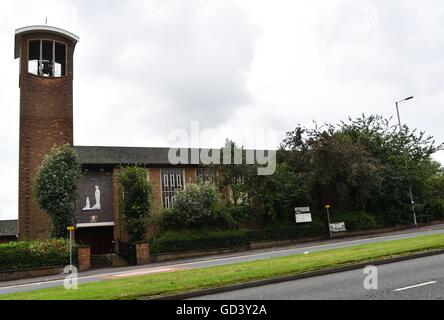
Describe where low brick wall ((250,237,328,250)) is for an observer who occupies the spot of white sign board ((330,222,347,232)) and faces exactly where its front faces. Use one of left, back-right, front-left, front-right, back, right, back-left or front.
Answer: front-right

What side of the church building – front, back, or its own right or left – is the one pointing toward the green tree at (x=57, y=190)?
front

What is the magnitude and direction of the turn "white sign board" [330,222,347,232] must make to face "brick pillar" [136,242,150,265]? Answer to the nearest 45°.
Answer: approximately 45° to its right

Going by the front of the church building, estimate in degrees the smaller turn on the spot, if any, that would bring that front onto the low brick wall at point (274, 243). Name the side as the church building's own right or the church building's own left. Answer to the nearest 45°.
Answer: approximately 90° to the church building's own left

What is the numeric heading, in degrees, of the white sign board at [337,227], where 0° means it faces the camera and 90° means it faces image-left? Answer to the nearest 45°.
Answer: approximately 0°

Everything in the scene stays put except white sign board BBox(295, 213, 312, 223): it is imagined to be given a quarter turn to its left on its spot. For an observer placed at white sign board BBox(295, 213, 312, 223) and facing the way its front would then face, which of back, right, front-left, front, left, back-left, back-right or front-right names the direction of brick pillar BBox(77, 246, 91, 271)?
back-right

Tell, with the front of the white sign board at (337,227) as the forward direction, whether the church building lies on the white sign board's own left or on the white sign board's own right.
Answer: on the white sign board's own right

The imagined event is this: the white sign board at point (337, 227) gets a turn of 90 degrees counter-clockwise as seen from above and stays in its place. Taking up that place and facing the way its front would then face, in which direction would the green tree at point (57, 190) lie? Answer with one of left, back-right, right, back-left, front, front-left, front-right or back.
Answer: back-right

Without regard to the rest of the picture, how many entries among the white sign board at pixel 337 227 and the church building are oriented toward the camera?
2
